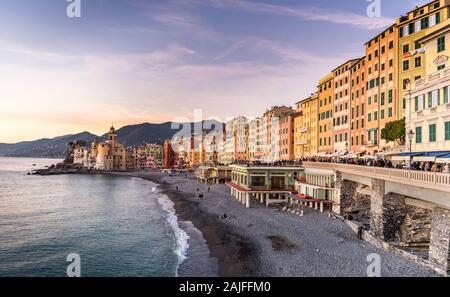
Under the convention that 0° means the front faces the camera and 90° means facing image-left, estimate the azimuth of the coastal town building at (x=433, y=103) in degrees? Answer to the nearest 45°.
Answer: approximately 45°
